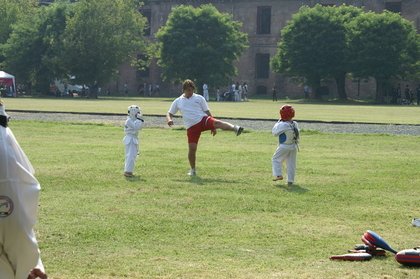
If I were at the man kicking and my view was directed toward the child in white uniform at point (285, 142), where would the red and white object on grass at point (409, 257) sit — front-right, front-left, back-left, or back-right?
front-right

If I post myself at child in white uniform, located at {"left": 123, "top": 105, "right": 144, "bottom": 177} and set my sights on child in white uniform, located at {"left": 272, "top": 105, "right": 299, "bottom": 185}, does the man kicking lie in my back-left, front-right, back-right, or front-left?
front-left

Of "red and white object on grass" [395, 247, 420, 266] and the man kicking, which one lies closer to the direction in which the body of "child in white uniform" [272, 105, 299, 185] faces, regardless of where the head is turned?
the man kicking

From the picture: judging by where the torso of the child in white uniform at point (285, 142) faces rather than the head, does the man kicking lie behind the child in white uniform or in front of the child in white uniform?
in front

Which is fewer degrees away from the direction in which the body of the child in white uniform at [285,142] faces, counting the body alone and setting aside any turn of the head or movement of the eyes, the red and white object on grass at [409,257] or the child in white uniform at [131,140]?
the child in white uniform

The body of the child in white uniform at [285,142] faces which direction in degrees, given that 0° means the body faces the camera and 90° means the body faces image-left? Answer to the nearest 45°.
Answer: approximately 135°

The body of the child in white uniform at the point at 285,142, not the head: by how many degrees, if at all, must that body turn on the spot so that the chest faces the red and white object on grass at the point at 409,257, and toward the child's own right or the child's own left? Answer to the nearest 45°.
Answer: approximately 135° to the child's own left

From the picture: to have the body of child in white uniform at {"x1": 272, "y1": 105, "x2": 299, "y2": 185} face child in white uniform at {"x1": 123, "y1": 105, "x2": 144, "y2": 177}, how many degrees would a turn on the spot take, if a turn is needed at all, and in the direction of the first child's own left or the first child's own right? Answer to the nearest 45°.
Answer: approximately 45° to the first child's own left
